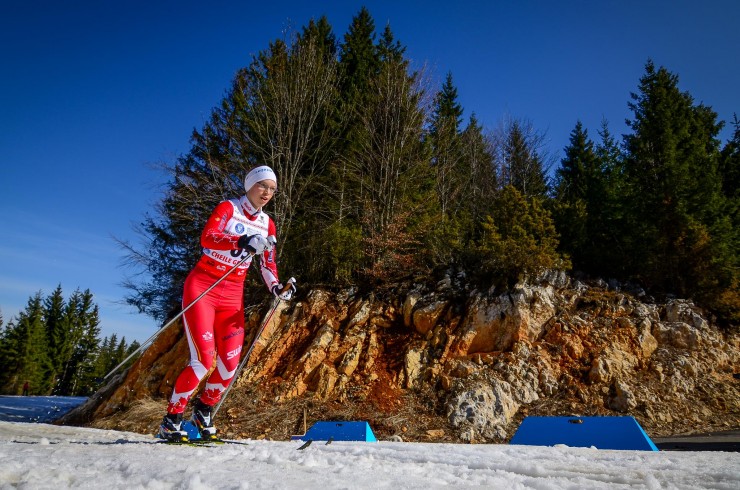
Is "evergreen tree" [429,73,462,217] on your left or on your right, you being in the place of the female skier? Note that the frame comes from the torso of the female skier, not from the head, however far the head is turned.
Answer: on your left

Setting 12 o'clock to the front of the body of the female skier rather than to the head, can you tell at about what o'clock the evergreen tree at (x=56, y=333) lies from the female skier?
The evergreen tree is roughly at 7 o'clock from the female skier.

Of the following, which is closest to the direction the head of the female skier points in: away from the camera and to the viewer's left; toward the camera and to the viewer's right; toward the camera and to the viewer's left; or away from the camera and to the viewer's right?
toward the camera and to the viewer's right

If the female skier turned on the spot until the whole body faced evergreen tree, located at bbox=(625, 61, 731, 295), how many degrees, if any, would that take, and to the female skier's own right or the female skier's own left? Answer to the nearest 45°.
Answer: approximately 45° to the female skier's own left

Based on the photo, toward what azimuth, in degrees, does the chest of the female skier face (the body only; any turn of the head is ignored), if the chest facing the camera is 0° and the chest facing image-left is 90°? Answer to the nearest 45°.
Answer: approximately 315°

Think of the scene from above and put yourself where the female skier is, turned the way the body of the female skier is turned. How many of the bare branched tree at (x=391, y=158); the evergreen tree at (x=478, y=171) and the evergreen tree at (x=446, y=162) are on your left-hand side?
3

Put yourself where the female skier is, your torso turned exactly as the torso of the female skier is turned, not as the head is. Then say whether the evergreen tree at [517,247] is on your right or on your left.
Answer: on your left

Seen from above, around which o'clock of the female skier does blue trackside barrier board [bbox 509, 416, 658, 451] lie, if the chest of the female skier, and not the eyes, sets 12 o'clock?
The blue trackside barrier board is roughly at 11 o'clock from the female skier.

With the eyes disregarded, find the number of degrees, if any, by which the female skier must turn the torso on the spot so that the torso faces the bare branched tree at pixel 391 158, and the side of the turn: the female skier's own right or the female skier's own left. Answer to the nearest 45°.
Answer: approximately 90° to the female skier's own left

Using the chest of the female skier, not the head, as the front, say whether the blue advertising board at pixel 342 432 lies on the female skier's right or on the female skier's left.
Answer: on the female skier's left
